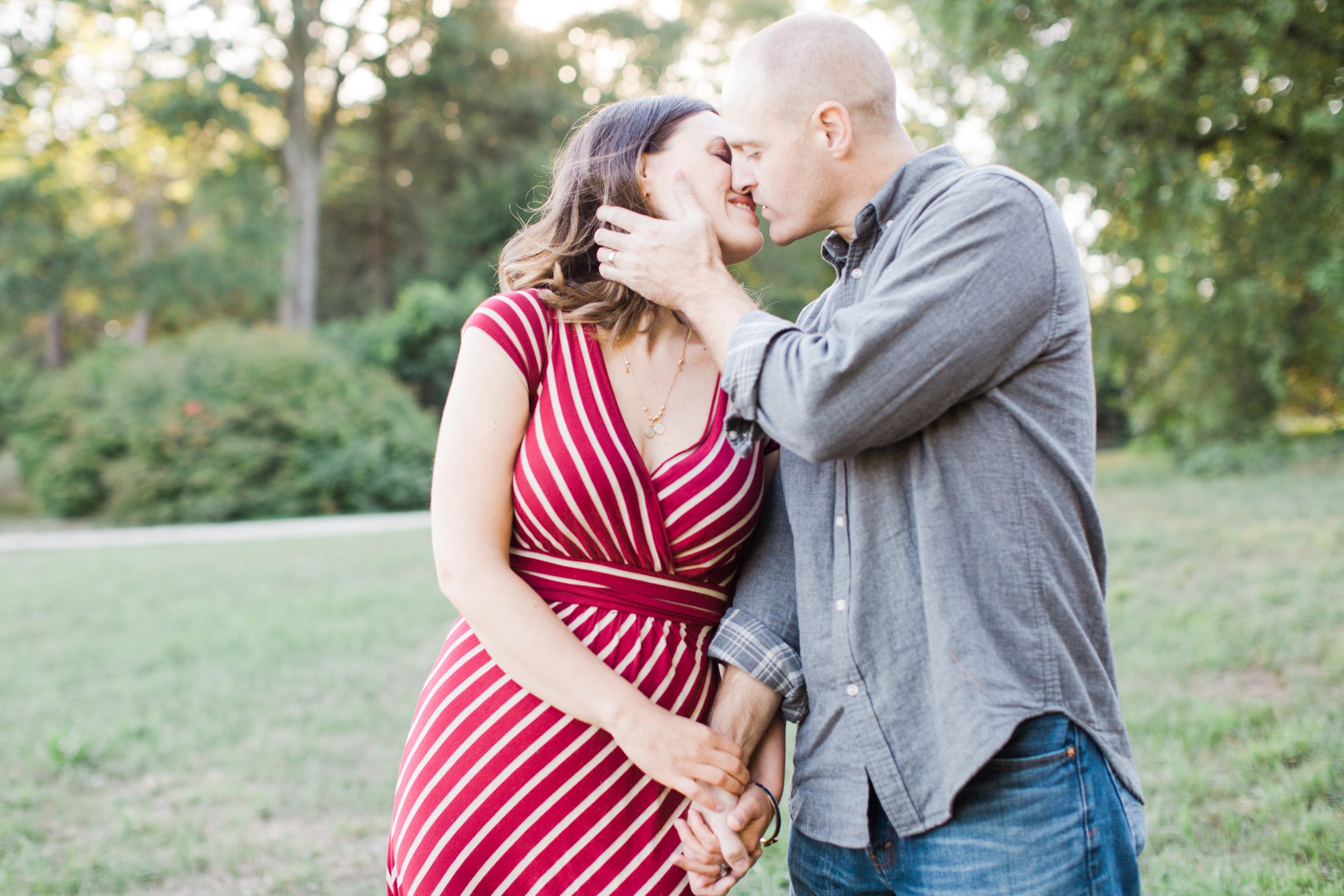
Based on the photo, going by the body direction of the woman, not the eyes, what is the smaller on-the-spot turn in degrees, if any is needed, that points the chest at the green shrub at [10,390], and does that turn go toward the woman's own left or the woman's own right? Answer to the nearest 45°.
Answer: approximately 180°

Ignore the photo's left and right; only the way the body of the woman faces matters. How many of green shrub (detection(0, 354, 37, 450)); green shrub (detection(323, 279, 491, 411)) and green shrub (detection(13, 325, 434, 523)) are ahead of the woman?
0

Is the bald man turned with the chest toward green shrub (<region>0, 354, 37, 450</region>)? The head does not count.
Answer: no

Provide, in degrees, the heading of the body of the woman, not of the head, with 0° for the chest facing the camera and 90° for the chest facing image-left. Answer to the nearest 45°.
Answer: approximately 315°

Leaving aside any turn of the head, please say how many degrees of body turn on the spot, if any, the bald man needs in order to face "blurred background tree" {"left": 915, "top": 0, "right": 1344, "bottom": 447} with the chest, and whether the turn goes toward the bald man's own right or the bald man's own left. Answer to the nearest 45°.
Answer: approximately 135° to the bald man's own right

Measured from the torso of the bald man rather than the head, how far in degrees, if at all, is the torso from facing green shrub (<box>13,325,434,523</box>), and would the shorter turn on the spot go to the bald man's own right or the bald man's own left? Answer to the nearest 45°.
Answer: approximately 90° to the bald man's own right

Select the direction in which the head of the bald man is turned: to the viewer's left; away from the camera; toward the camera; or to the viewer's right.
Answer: to the viewer's left

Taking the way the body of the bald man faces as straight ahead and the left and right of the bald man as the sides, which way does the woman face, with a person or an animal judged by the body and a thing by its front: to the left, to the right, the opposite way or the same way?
to the left

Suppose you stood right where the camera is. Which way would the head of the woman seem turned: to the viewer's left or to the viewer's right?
to the viewer's right

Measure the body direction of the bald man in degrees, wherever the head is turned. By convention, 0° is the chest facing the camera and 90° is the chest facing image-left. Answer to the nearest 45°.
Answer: approximately 45°

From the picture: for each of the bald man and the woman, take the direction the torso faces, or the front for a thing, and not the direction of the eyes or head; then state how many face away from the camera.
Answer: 0

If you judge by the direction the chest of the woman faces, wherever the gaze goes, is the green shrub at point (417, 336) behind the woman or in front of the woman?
behind

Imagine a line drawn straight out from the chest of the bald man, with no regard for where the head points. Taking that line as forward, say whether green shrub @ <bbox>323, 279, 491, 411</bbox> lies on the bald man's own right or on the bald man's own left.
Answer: on the bald man's own right

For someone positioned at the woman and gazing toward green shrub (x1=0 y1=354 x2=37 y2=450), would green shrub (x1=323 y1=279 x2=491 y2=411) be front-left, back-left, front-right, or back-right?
front-right
